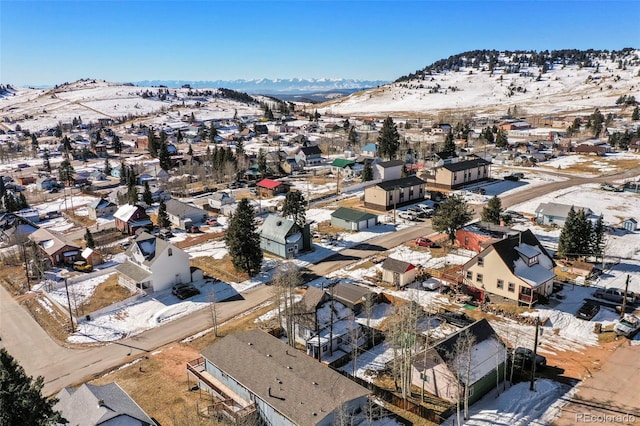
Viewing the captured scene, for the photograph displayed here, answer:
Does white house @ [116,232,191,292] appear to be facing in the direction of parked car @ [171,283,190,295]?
no

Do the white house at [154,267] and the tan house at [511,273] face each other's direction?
no

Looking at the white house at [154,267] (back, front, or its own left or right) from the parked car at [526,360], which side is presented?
left

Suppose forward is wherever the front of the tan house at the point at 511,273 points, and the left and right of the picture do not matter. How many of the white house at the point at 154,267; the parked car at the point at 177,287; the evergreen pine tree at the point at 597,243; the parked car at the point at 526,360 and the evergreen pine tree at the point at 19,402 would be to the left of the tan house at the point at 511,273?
1

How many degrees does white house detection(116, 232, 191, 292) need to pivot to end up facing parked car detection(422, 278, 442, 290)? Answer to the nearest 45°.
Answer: approximately 90° to its left

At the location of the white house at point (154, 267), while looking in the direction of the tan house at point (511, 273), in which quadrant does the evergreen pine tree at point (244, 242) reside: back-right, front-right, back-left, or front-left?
front-left

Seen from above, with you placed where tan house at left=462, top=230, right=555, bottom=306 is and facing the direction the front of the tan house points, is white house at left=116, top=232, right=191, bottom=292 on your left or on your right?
on your right

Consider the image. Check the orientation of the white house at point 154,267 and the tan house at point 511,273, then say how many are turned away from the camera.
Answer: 0

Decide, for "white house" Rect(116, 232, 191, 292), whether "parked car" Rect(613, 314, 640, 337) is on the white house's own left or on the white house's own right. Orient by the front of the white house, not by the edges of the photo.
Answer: on the white house's own left

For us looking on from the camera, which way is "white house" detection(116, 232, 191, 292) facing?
facing the viewer and to the left of the viewer

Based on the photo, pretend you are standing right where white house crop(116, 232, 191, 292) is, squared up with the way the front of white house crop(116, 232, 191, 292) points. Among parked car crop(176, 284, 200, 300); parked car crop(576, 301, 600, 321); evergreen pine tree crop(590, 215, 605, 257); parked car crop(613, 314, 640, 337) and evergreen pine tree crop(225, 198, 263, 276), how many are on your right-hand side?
0

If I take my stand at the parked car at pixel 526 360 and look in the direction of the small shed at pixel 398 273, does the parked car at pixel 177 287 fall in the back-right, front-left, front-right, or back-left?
front-left

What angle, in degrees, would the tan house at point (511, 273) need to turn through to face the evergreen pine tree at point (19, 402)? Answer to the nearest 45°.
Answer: approximately 90° to its right

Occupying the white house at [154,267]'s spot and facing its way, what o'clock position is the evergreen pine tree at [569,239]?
The evergreen pine tree is roughly at 8 o'clock from the white house.
